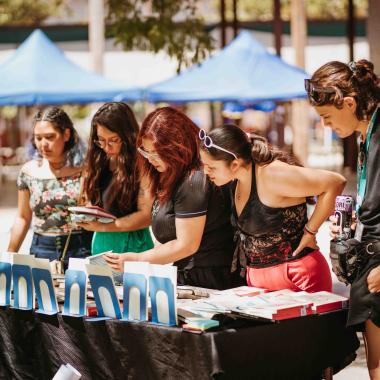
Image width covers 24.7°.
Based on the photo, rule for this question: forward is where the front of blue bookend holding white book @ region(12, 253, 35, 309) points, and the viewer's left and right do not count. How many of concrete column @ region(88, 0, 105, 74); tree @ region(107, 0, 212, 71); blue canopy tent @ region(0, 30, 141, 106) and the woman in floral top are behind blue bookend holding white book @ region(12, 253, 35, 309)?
4

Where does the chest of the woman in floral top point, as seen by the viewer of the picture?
toward the camera

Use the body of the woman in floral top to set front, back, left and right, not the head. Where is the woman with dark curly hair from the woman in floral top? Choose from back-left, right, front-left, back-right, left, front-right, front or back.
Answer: front-left

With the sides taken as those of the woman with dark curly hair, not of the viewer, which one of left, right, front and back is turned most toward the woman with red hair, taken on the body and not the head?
front

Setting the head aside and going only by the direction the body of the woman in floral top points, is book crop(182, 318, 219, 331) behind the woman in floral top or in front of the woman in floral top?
in front

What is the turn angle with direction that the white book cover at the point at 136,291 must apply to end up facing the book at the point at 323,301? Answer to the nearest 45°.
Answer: approximately 90° to its left

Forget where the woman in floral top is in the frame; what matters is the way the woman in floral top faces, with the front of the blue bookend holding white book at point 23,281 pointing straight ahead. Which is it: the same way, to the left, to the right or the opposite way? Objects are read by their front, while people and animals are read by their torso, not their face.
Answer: the same way

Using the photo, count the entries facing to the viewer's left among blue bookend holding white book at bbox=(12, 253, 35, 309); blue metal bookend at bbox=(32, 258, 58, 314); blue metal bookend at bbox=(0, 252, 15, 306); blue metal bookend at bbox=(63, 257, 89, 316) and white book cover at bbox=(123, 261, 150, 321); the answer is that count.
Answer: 0

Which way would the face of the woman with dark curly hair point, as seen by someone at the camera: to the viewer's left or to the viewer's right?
to the viewer's left

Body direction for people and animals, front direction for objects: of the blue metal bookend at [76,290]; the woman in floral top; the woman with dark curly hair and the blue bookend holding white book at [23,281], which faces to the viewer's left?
the woman with dark curly hair

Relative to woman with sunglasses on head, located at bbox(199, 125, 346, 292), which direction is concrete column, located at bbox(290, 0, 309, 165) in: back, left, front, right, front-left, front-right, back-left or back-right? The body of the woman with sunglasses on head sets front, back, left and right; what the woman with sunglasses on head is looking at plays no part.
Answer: back-right

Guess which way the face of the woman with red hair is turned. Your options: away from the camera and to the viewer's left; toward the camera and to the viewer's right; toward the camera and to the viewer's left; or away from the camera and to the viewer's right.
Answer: toward the camera and to the viewer's left

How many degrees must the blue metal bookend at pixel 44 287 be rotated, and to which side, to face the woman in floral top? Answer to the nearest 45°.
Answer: approximately 180°

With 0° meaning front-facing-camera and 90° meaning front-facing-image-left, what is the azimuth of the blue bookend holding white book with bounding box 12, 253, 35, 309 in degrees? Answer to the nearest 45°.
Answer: approximately 0°

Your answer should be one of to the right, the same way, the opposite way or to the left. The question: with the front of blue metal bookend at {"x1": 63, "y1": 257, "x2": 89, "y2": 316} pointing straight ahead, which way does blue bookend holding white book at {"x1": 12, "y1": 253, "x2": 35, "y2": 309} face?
the same way

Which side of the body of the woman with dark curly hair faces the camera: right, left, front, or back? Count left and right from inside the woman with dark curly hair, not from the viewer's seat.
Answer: left
